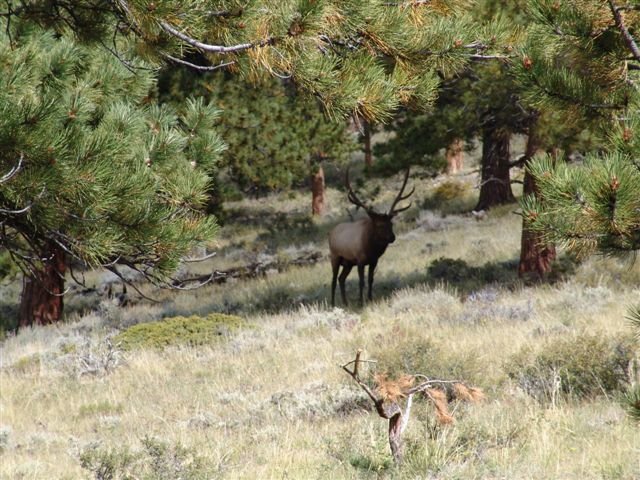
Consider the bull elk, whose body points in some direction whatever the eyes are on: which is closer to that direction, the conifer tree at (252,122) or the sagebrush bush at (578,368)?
the sagebrush bush

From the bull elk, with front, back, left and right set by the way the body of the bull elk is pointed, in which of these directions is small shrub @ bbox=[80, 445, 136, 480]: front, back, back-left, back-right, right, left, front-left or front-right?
front-right

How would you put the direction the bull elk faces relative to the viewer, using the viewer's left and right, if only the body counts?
facing the viewer and to the right of the viewer

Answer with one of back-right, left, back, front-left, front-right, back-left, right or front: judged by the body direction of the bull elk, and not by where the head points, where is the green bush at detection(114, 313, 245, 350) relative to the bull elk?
right

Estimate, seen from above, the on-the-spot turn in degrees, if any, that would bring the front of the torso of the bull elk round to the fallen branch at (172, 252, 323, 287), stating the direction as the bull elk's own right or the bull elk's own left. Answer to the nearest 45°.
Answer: approximately 135° to the bull elk's own left

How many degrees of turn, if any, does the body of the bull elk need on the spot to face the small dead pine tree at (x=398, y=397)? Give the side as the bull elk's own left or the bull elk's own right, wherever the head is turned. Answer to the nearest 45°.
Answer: approximately 45° to the bull elk's own right

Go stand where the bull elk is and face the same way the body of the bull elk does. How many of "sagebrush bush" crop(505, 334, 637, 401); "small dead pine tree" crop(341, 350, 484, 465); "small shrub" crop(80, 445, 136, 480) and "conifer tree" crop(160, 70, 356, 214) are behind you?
1
